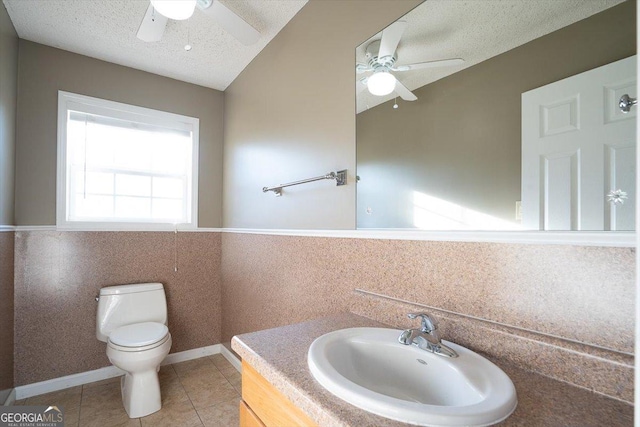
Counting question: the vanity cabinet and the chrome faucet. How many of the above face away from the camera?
0

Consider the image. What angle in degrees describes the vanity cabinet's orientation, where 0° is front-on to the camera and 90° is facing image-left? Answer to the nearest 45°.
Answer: approximately 45°

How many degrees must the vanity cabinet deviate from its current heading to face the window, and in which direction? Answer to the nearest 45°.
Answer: approximately 90° to its right

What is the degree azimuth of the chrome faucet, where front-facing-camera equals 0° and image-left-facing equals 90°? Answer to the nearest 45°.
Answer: approximately 45°

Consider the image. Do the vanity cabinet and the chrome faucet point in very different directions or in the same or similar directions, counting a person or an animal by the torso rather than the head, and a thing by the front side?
same or similar directions
